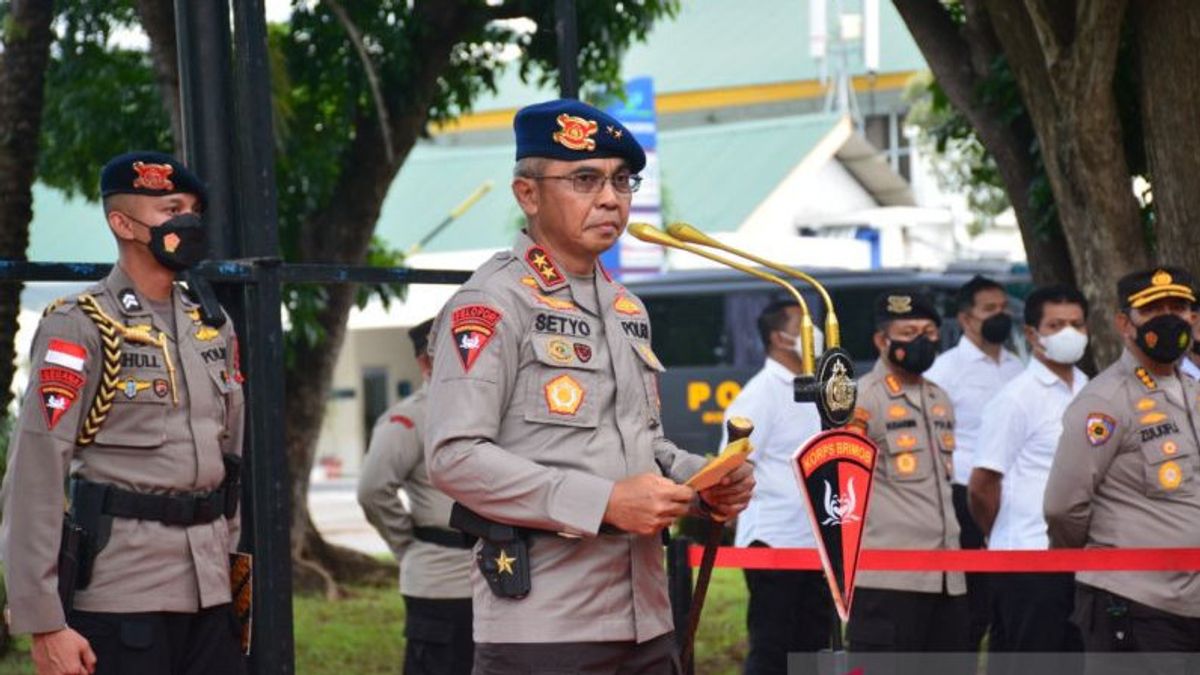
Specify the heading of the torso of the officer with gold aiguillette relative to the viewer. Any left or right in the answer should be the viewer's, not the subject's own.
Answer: facing the viewer and to the right of the viewer

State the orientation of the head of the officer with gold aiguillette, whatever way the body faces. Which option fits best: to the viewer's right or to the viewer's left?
to the viewer's right

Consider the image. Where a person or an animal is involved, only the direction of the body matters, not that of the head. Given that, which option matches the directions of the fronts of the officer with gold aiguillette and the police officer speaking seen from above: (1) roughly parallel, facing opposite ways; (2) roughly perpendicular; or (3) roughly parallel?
roughly parallel

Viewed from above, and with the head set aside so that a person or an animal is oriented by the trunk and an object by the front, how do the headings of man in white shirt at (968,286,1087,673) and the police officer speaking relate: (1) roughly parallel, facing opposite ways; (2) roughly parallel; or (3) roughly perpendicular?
roughly parallel

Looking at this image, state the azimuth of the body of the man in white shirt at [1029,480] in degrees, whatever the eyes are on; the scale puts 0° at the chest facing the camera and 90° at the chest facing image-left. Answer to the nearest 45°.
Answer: approximately 315°

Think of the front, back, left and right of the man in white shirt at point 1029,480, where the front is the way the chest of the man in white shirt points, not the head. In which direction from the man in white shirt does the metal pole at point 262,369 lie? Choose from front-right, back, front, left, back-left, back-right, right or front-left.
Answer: right

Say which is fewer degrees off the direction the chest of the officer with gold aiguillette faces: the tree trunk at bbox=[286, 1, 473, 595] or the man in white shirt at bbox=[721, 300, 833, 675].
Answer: the man in white shirt

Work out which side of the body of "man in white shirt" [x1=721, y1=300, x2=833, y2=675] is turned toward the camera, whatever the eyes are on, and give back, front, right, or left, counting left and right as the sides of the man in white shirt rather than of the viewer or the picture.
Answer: right

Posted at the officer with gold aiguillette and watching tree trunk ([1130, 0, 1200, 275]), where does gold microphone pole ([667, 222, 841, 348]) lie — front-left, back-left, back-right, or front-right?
front-right

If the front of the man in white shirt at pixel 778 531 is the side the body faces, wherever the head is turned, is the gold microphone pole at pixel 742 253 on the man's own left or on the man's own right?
on the man's own right

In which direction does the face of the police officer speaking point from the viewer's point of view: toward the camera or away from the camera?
toward the camera

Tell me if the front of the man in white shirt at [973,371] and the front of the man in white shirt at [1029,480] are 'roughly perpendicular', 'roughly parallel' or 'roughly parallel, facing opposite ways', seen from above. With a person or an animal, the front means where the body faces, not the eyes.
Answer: roughly parallel

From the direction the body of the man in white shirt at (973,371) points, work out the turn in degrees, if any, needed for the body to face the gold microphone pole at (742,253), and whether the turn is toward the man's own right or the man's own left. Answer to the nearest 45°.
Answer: approximately 45° to the man's own right
